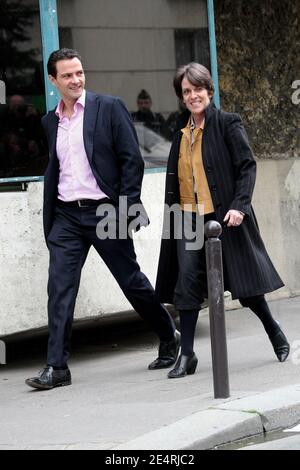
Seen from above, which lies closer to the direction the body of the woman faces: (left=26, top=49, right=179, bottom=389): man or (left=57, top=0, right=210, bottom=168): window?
the man

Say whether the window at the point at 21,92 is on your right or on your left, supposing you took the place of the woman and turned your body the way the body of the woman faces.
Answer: on your right

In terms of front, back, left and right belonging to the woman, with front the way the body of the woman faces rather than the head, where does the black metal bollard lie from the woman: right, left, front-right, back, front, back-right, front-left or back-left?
front-left

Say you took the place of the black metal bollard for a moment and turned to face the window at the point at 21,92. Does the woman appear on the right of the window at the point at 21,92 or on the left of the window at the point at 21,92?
right
